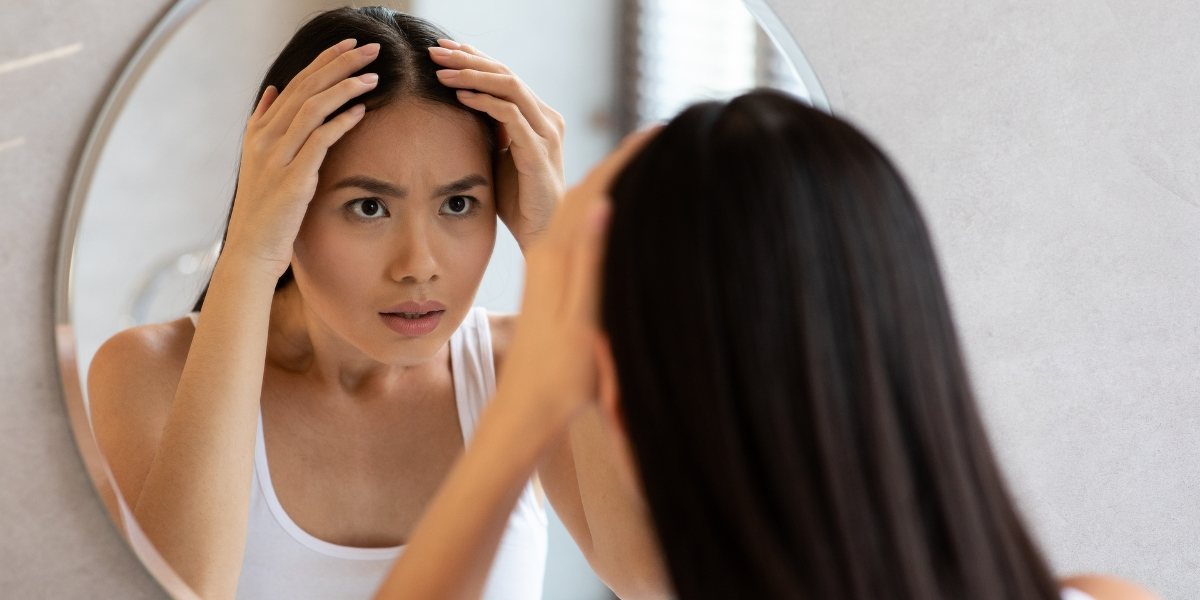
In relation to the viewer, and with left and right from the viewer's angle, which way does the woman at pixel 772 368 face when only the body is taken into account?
facing away from the viewer and to the left of the viewer
